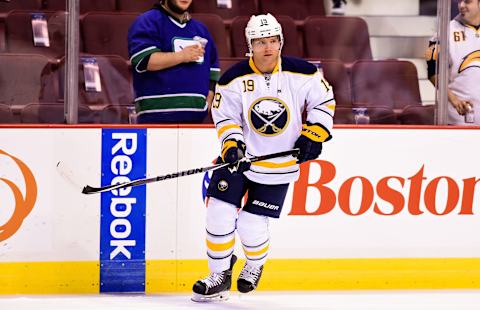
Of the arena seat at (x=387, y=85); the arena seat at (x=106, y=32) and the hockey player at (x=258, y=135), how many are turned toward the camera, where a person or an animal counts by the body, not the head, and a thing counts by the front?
3

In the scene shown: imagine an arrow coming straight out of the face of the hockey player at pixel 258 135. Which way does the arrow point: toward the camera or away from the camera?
toward the camera

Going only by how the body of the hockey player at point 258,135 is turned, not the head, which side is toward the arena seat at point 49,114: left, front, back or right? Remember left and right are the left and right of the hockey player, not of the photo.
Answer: right

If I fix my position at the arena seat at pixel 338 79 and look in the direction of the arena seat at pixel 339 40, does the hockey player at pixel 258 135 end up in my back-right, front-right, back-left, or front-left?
back-left

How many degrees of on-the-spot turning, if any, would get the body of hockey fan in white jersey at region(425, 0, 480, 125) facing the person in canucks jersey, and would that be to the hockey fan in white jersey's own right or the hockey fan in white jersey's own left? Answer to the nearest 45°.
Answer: approximately 45° to the hockey fan in white jersey's own right

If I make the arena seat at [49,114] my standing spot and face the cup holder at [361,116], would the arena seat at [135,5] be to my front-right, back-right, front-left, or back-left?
front-left

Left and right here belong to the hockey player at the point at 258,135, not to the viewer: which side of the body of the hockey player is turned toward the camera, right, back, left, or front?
front

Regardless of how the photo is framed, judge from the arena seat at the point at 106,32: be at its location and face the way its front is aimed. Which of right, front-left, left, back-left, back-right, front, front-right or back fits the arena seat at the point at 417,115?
left

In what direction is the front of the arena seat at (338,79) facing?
toward the camera

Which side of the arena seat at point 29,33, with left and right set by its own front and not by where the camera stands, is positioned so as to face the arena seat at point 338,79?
left

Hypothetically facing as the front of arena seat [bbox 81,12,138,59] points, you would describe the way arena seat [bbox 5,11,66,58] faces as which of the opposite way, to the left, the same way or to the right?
the same way

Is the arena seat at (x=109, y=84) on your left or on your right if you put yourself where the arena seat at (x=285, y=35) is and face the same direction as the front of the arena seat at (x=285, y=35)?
on your right

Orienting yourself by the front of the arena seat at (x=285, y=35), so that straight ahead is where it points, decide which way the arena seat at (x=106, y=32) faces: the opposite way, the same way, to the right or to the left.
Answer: the same way

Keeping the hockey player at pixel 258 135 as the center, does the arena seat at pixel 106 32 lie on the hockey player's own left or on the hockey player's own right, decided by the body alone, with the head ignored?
on the hockey player's own right

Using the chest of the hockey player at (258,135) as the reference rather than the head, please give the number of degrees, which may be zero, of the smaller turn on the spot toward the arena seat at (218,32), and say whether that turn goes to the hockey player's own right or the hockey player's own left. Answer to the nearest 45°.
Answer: approximately 180°

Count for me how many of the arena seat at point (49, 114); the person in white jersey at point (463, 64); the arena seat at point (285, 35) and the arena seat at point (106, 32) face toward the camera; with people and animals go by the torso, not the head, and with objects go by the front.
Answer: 4

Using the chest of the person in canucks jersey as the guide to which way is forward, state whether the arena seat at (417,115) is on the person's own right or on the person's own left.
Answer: on the person's own left

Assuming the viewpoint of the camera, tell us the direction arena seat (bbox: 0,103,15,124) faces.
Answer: facing the viewer

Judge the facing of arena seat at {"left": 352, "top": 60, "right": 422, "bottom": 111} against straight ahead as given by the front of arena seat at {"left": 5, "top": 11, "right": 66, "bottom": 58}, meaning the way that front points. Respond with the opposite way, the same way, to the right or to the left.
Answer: the same way
